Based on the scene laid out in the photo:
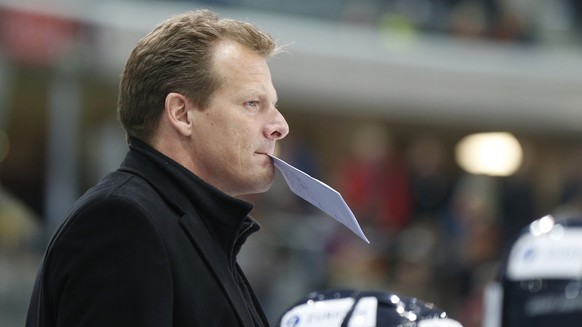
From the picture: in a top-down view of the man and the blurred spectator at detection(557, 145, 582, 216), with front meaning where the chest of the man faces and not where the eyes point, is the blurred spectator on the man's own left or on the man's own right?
on the man's own left

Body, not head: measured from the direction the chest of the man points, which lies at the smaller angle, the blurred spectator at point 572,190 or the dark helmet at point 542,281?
the dark helmet

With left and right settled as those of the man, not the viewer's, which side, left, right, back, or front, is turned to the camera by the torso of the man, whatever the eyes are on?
right

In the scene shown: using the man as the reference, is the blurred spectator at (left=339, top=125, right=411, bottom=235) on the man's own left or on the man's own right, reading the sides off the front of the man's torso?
on the man's own left
